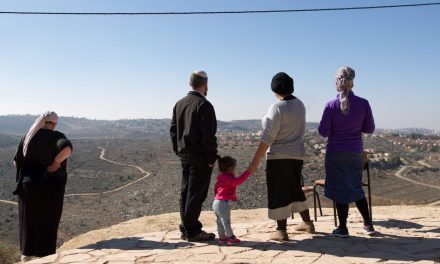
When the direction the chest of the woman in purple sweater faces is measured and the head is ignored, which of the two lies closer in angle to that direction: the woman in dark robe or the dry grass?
the dry grass

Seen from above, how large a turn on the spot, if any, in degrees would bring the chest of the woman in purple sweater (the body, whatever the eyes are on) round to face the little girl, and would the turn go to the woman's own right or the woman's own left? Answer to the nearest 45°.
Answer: approximately 90° to the woman's own left

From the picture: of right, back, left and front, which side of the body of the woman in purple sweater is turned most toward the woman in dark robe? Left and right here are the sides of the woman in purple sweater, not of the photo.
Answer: left

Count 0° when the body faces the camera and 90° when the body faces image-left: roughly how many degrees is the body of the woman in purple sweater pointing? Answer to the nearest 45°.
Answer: approximately 180°

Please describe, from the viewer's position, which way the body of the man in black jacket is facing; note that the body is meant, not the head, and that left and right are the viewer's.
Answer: facing away from the viewer and to the right of the viewer

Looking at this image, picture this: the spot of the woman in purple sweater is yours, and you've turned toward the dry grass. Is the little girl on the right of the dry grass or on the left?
left

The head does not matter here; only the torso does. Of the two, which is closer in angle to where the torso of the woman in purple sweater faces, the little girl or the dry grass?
the dry grass

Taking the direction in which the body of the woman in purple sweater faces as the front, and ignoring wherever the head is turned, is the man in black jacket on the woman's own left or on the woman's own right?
on the woman's own left

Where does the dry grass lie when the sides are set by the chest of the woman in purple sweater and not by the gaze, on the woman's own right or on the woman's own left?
on the woman's own left

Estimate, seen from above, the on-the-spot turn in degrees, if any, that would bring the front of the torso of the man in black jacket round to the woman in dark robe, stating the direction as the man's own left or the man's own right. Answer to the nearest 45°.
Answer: approximately 135° to the man's own left

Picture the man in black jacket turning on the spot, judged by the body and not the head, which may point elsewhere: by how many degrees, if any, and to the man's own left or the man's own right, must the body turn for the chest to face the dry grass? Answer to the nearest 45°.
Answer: approximately 90° to the man's own left

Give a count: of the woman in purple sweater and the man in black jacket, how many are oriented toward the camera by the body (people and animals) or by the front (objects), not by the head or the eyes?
0
